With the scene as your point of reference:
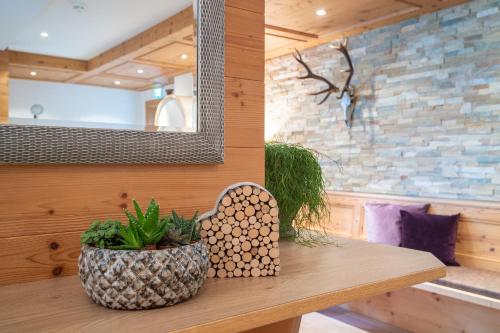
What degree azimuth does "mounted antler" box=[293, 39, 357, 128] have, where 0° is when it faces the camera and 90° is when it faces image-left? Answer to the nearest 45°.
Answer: approximately 45°

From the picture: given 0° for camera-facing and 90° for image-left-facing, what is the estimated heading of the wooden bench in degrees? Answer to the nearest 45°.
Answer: approximately 45°
